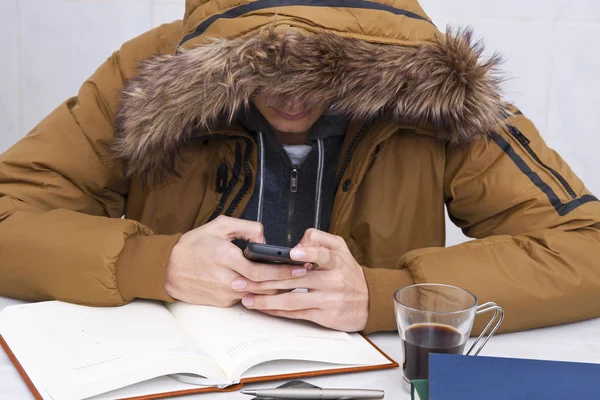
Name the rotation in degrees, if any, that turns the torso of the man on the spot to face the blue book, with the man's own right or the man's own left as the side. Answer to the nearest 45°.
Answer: approximately 45° to the man's own left

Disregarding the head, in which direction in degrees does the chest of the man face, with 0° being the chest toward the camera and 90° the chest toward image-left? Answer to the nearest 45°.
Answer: approximately 0°
